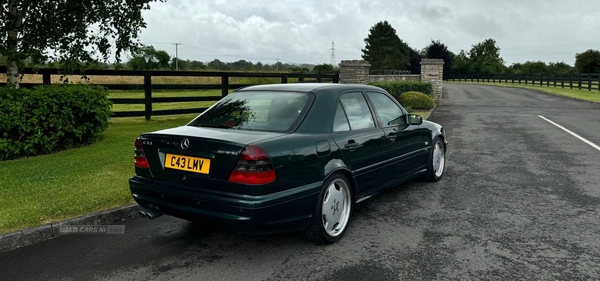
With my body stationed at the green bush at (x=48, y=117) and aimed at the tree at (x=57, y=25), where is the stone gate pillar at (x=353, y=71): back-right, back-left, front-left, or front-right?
front-right

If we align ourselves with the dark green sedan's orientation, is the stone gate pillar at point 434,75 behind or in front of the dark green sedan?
in front

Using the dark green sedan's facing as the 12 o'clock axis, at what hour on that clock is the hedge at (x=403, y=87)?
The hedge is roughly at 11 o'clock from the dark green sedan.

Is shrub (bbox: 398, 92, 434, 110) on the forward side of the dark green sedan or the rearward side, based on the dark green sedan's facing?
on the forward side

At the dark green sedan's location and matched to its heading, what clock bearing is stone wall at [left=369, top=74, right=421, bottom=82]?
The stone wall is roughly at 11 o'clock from the dark green sedan.

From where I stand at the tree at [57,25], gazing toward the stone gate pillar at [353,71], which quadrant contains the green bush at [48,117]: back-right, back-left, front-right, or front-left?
back-right

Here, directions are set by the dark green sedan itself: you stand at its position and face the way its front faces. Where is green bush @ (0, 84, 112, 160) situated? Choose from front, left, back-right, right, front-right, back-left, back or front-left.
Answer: left

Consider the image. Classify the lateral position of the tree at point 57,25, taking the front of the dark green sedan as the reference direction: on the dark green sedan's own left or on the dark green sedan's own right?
on the dark green sedan's own left

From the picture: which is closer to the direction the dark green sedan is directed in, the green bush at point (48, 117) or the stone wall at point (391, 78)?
the stone wall

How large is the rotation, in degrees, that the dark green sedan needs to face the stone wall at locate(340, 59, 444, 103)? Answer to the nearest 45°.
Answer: approximately 45° to its left

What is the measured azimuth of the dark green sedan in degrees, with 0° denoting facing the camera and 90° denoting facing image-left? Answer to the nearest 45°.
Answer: approximately 225°

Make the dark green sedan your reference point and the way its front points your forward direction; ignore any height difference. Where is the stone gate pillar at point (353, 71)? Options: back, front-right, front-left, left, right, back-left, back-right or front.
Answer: front-left
